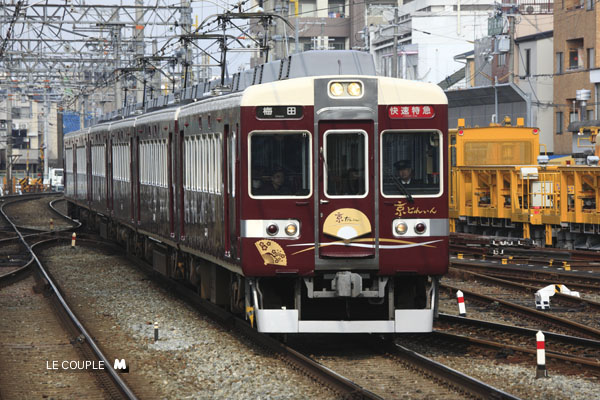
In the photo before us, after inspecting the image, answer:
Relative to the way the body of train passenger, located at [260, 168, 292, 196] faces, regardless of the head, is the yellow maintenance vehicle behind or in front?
behind

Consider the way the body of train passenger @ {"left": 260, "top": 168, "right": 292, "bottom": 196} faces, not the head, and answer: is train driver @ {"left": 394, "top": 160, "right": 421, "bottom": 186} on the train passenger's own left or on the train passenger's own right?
on the train passenger's own left

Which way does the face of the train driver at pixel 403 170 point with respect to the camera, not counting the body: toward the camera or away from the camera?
toward the camera

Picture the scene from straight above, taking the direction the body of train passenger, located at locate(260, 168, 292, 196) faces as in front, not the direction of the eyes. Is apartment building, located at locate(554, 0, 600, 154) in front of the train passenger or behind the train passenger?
behind

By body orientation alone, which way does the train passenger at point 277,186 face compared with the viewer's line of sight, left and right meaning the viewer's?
facing the viewer
